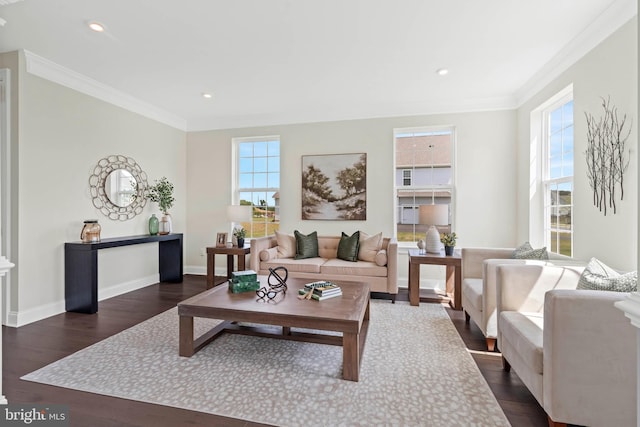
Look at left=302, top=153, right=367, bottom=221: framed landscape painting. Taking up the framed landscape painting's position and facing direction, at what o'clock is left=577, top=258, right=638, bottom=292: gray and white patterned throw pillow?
The gray and white patterned throw pillow is roughly at 11 o'clock from the framed landscape painting.

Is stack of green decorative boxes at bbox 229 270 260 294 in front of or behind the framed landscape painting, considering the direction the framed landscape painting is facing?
in front

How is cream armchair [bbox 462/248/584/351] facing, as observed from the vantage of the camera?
facing the viewer and to the left of the viewer

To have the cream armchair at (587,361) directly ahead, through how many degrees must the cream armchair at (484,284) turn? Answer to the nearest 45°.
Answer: approximately 90° to its left

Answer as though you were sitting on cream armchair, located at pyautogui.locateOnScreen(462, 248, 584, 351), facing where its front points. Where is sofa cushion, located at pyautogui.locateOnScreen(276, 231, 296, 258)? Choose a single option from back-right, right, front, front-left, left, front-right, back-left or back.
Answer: front-right

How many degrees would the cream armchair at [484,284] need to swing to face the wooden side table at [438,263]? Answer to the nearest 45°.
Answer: approximately 90° to its right

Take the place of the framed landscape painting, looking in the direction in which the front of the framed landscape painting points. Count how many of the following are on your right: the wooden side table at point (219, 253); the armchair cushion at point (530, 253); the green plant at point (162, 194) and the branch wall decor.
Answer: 2

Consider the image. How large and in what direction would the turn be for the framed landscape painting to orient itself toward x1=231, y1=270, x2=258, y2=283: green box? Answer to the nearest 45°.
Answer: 0° — it already faces it

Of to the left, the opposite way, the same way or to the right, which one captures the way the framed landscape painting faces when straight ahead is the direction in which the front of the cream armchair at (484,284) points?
to the left

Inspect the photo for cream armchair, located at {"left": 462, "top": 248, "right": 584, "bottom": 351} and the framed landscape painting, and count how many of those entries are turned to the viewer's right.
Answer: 0

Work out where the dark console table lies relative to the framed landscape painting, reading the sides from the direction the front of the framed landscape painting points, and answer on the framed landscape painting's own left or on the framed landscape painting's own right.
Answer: on the framed landscape painting's own right

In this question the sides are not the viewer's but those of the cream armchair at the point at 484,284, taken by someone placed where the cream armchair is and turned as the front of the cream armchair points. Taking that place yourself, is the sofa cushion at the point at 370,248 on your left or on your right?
on your right

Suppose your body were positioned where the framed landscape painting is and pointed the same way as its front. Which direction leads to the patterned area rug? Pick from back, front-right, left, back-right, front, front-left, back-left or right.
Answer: front

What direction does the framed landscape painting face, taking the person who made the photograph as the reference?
facing the viewer

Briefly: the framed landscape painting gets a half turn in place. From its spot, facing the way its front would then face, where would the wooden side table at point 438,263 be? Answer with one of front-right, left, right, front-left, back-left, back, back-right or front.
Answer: back-right

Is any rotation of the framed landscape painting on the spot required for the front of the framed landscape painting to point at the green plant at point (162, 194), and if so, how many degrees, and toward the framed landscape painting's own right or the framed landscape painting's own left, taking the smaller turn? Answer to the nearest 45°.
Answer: approximately 90° to the framed landscape painting's own right

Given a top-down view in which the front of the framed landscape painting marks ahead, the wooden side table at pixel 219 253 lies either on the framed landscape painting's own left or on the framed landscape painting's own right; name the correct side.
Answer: on the framed landscape painting's own right
